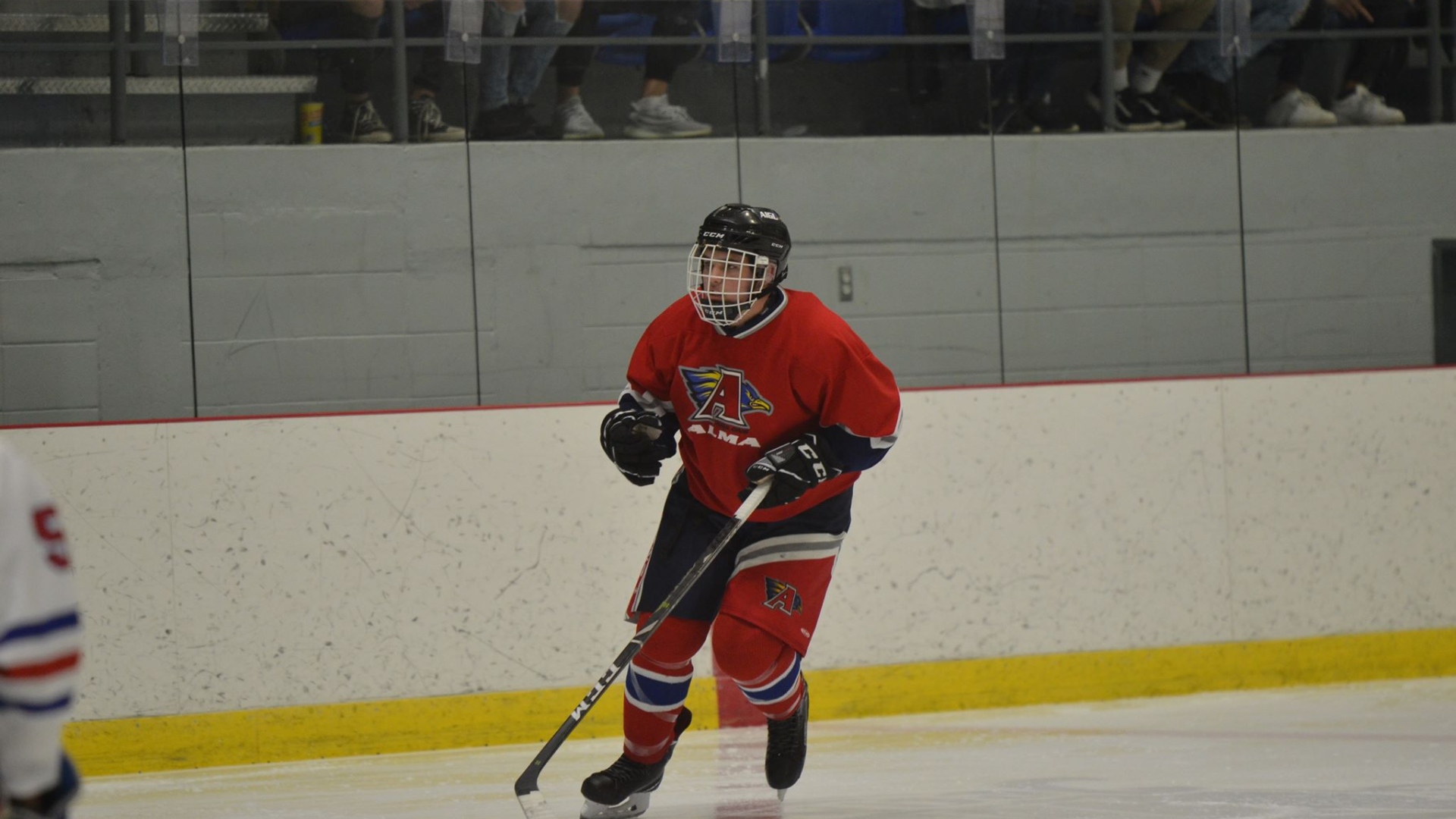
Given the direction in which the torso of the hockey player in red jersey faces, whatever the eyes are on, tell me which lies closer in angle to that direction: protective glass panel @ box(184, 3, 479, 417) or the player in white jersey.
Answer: the player in white jersey

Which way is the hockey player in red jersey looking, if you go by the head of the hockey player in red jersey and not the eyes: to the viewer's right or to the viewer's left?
to the viewer's left

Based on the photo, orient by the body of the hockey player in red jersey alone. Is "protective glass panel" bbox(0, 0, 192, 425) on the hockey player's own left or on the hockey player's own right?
on the hockey player's own right

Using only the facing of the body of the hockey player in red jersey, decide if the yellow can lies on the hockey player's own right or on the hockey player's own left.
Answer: on the hockey player's own right

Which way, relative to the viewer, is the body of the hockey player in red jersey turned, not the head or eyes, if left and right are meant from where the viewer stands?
facing the viewer and to the left of the viewer

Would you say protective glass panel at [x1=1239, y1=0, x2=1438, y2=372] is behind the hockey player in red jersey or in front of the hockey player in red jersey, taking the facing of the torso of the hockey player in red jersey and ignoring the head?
behind

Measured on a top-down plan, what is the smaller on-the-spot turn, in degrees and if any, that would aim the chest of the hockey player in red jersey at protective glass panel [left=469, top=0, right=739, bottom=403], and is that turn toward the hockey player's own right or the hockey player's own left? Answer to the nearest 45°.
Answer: approximately 135° to the hockey player's own right
